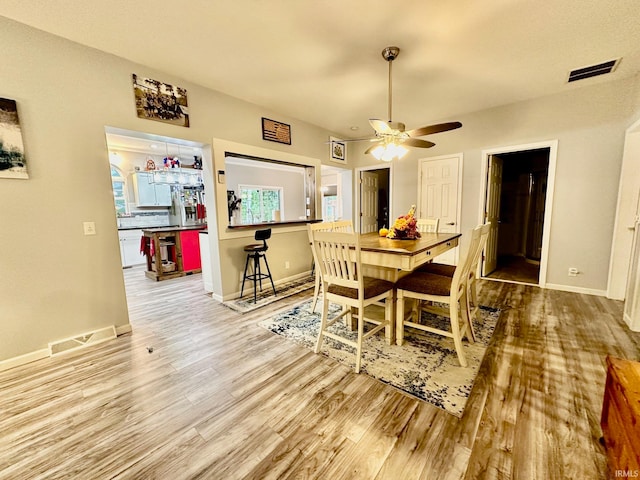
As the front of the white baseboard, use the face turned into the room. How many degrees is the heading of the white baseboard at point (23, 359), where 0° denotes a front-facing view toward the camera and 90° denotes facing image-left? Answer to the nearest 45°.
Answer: approximately 315°

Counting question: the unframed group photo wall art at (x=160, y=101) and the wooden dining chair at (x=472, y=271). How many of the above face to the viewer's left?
1

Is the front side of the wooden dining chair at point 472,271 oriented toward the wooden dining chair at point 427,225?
no

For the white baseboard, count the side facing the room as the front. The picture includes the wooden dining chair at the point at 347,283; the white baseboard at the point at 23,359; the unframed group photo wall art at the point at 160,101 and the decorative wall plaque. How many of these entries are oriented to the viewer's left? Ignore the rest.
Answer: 0

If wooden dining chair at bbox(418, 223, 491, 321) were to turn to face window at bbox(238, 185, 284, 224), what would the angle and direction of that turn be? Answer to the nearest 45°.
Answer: approximately 45° to its right

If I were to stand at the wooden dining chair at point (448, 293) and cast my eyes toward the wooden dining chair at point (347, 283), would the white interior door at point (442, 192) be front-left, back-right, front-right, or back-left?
back-right

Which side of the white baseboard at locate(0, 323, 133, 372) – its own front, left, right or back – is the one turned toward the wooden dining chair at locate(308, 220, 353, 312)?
front

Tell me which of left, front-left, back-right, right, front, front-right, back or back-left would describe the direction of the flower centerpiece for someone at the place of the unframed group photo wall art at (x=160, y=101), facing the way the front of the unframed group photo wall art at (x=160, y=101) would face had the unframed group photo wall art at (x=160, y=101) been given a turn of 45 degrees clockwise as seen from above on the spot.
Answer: front-left

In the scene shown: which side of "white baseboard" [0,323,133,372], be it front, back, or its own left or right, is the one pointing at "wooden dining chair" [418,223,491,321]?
front

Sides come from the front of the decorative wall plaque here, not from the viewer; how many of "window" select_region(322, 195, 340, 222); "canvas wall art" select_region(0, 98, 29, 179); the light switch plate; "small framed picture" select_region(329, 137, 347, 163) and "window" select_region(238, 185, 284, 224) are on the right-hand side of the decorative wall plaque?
2

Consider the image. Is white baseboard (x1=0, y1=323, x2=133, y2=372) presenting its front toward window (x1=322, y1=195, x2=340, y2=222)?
no

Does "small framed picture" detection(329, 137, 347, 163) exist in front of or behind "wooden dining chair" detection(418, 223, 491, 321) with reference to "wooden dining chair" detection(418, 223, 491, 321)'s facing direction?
in front

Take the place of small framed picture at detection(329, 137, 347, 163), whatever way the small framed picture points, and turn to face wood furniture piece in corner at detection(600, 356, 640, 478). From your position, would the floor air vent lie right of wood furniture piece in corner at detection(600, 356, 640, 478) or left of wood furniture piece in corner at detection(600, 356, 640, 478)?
right

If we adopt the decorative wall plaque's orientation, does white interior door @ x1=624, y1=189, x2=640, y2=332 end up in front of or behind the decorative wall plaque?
in front

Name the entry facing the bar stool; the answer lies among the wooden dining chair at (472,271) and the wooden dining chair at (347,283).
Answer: the wooden dining chair at (472,271)

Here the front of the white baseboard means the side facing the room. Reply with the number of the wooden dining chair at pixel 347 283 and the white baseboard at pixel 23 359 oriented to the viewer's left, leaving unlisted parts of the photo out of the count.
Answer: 0

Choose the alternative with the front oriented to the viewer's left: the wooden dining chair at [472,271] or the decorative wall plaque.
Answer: the wooden dining chair

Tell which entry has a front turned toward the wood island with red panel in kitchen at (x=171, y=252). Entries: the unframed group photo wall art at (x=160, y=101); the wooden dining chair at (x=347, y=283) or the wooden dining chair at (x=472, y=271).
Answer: the wooden dining chair at (x=472, y=271)

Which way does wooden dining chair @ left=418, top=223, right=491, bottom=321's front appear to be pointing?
to the viewer's left

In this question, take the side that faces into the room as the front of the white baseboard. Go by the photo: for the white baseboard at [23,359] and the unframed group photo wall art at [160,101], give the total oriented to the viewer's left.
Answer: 0

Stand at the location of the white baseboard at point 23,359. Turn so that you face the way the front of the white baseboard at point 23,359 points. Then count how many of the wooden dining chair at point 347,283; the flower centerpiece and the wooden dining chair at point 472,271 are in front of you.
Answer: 3

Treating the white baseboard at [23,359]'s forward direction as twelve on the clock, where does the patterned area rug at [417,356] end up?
The patterned area rug is roughly at 12 o'clock from the white baseboard.

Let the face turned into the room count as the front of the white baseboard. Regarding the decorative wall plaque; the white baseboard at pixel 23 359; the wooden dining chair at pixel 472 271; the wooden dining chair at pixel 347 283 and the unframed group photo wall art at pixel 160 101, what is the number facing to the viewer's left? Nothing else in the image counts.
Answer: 1

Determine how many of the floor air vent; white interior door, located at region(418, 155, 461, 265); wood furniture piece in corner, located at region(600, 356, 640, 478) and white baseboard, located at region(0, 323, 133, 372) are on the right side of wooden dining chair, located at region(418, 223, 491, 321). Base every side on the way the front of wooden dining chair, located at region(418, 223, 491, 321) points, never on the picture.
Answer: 1
